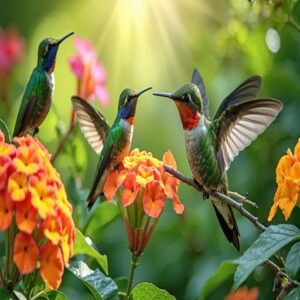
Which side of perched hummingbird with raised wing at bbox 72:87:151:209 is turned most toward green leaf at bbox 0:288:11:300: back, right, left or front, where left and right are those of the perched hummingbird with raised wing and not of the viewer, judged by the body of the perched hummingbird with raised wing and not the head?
right

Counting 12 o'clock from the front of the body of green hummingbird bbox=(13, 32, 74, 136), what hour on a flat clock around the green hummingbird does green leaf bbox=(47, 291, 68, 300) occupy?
The green leaf is roughly at 3 o'clock from the green hummingbird.

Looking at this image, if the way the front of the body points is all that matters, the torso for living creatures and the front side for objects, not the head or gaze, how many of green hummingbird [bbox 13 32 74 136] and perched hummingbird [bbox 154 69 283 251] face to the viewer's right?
1

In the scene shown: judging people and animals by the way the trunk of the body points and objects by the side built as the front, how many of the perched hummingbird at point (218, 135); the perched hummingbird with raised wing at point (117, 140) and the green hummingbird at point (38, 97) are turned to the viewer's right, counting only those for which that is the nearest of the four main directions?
2

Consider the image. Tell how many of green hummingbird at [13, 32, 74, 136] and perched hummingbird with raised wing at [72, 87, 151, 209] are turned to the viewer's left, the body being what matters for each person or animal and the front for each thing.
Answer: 0

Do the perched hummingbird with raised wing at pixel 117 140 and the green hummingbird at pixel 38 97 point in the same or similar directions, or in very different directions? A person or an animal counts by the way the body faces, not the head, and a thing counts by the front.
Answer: same or similar directions

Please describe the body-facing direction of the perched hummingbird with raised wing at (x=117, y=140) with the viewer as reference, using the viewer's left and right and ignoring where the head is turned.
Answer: facing to the right of the viewer

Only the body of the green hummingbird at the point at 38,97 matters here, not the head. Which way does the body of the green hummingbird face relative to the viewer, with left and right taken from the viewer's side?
facing to the right of the viewer

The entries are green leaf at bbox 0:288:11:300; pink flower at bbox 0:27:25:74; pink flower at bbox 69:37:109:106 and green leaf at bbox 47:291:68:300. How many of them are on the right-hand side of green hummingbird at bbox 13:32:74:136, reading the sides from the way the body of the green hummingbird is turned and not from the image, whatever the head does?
2

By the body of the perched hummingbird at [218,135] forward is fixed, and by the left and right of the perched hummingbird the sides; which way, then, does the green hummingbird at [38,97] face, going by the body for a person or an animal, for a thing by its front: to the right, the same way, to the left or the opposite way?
the opposite way

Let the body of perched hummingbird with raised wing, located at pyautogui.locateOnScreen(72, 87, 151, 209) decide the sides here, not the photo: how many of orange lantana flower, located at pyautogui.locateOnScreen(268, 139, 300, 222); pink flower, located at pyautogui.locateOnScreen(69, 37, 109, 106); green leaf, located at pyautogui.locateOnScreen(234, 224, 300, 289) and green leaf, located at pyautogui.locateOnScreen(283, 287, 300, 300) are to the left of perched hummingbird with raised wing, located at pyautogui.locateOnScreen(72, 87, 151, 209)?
1

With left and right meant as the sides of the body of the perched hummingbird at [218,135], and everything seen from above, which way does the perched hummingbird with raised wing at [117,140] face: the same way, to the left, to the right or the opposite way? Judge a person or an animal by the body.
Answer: the opposite way

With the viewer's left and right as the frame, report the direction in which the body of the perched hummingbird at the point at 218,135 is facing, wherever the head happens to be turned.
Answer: facing to the left of the viewer

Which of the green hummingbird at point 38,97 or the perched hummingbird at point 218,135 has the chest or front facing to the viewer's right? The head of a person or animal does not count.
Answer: the green hummingbird
